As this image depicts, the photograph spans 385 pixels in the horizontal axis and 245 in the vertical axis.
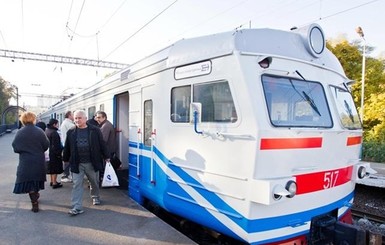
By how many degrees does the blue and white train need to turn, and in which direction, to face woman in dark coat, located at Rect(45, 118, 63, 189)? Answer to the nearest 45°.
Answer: approximately 180°

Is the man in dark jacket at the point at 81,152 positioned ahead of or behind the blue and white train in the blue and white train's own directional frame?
behind

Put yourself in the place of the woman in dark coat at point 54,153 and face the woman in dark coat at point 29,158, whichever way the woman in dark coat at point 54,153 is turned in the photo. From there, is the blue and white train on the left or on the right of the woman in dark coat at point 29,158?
left

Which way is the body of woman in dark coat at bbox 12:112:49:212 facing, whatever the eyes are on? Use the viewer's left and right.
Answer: facing away from the viewer

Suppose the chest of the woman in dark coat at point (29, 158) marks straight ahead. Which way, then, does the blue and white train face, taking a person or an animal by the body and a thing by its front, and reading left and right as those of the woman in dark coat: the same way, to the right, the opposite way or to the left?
the opposite way

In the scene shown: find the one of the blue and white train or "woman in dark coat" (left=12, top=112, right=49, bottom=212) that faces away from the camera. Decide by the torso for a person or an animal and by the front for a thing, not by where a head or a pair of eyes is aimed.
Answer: the woman in dark coat

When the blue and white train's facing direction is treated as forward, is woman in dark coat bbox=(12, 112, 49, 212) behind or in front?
behind

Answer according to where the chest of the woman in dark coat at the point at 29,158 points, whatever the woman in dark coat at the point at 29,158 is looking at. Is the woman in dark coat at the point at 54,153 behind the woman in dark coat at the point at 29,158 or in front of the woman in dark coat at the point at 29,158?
in front
